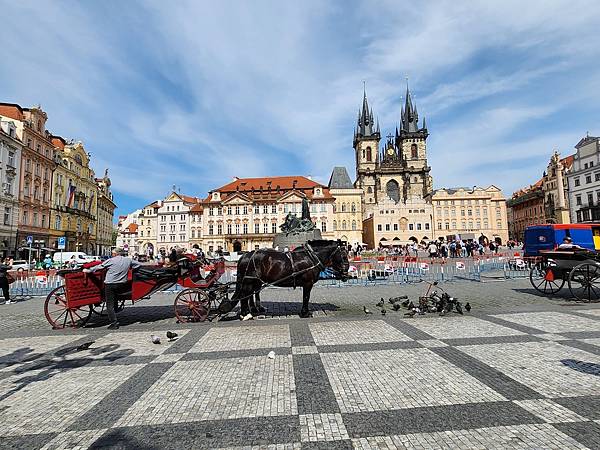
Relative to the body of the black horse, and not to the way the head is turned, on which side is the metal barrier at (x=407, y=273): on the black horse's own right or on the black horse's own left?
on the black horse's own left

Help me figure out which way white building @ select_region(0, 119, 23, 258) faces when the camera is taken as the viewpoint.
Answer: facing the viewer and to the right of the viewer

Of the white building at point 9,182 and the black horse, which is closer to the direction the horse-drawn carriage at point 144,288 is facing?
the black horse

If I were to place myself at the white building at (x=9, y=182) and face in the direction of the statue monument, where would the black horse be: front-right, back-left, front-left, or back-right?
front-right

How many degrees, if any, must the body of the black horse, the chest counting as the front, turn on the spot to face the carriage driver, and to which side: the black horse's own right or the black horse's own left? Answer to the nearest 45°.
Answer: approximately 180°

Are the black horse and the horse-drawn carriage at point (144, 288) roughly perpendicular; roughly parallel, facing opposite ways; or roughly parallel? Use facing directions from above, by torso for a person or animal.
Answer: roughly parallel

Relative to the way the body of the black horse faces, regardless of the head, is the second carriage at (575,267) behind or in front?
in front

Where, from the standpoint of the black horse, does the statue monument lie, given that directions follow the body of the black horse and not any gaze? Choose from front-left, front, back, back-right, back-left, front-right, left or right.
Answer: left

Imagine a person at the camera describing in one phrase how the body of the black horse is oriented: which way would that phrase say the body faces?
to the viewer's right

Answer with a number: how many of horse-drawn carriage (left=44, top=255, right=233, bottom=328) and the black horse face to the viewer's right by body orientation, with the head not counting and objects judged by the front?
2

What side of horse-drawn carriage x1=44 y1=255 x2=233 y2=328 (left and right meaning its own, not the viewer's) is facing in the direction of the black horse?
front

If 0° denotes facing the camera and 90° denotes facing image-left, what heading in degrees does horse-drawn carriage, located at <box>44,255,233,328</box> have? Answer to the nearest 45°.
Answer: approximately 270°

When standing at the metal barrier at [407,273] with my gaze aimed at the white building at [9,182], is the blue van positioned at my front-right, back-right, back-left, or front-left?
back-right

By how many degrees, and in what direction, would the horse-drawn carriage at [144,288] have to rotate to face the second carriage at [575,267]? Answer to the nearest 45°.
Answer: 0° — it already faces it

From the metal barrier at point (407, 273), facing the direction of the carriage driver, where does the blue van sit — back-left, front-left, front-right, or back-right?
back-left

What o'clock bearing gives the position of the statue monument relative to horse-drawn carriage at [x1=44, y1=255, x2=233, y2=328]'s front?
The statue monument is roughly at 10 o'clock from the horse-drawn carriage.

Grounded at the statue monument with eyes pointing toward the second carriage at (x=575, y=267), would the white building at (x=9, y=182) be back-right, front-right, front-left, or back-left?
back-right

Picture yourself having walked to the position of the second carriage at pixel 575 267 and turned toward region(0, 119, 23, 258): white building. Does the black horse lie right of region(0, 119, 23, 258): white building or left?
left
